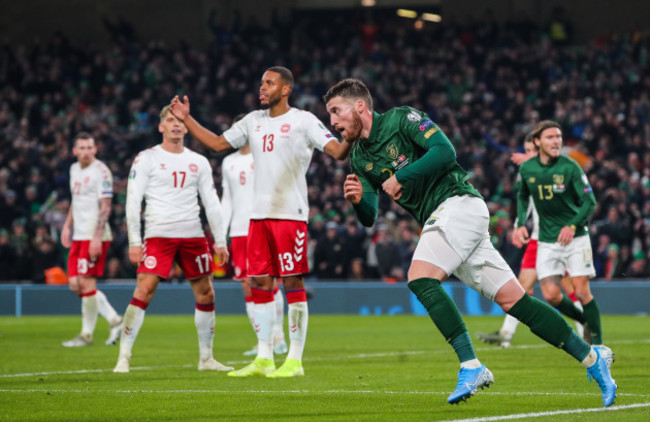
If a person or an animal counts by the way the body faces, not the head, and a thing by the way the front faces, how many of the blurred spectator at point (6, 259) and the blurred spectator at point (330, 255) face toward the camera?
2

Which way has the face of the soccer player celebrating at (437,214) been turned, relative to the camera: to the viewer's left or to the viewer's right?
to the viewer's left

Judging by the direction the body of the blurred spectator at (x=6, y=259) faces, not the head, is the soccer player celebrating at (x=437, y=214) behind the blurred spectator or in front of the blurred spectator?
in front

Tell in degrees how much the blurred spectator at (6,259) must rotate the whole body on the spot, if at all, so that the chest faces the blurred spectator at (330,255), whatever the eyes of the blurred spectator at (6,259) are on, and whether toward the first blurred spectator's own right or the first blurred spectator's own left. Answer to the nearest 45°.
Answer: approximately 45° to the first blurred spectator's own left

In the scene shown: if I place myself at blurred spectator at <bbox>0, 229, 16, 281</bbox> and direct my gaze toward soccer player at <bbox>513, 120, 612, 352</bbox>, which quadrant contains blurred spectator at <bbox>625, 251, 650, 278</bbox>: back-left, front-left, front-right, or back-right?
front-left

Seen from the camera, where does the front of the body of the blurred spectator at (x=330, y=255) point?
toward the camera

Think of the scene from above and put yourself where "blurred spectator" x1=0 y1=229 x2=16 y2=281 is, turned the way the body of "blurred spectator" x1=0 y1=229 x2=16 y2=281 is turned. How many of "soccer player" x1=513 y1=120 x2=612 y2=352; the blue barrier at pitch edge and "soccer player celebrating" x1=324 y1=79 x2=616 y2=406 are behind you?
0

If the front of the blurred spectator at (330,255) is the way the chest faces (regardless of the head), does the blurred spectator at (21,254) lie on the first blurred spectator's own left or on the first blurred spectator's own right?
on the first blurred spectator's own right

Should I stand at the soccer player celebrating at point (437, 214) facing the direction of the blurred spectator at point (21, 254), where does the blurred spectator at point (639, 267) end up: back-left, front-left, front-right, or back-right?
front-right

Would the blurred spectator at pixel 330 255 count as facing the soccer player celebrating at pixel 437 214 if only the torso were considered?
yes

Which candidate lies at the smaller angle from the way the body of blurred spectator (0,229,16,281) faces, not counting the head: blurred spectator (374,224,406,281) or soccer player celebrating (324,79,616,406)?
the soccer player celebrating

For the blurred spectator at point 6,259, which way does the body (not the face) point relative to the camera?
toward the camera

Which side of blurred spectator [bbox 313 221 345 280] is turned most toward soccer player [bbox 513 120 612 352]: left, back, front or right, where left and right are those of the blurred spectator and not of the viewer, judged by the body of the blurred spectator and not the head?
front

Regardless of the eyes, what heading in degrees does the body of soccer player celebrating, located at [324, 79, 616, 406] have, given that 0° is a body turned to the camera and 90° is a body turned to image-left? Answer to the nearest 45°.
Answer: approximately 45°

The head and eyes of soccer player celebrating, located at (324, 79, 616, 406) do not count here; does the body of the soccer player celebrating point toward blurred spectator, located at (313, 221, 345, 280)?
no
